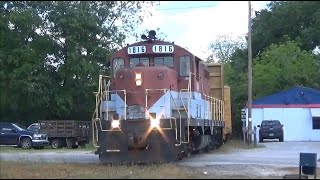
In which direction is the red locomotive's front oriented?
toward the camera

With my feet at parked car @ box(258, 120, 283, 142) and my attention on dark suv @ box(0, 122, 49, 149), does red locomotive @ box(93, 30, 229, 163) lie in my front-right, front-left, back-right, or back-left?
front-left
